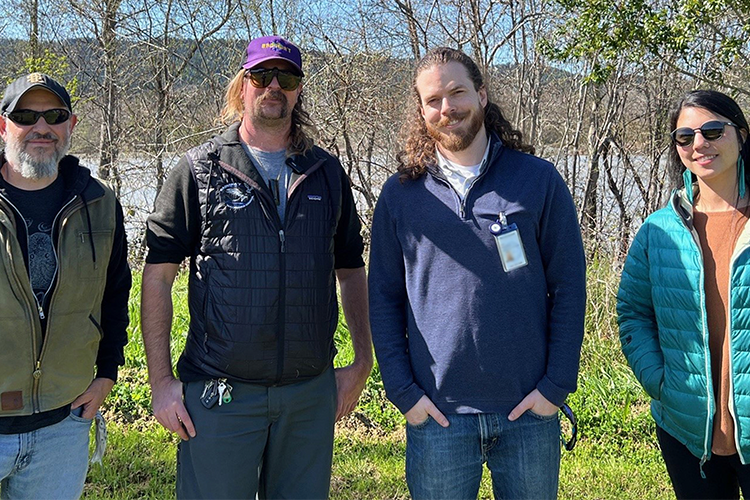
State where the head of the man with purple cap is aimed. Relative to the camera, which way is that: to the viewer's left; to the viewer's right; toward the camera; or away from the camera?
toward the camera

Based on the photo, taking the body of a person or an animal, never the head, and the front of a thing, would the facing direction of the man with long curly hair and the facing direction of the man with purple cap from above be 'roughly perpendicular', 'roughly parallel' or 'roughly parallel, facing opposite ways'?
roughly parallel

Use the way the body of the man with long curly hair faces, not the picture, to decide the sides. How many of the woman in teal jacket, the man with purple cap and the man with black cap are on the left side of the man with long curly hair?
1

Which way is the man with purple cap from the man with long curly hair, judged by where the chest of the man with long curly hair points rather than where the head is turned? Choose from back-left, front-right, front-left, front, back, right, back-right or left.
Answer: right

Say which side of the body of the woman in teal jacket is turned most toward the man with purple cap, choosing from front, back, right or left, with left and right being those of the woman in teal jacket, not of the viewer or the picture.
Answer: right

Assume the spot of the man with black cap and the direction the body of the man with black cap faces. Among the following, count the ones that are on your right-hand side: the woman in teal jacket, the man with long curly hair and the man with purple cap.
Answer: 0

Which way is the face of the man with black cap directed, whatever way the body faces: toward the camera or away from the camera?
toward the camera

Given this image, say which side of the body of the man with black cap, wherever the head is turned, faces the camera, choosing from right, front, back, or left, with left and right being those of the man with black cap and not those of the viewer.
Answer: front

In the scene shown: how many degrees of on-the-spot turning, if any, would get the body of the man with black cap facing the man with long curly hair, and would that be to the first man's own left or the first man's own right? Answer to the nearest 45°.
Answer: approximately 45° to the first man's own left

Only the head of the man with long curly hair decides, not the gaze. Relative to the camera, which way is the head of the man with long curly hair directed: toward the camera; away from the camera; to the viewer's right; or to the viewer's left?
toward the camera

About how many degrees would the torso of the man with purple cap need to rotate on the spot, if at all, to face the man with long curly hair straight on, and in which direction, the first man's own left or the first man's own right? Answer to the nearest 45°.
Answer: approximately 90° to the first man's own left

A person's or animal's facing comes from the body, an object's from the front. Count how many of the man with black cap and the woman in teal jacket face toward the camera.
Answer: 2

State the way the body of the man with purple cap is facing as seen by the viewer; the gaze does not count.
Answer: toward the camera

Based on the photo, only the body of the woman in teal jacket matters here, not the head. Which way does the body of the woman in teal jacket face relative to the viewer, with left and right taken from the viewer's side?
facing the viewer
